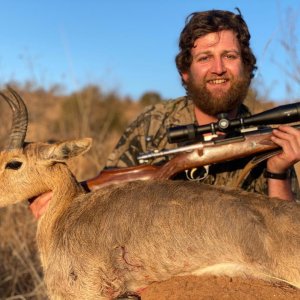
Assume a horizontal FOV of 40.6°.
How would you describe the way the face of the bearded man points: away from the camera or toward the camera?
toward the camera

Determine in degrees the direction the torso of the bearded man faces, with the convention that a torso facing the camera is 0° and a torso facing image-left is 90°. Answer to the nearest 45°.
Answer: approximately 0°

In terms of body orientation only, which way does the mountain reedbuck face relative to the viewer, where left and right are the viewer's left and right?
facing to the left of the viewer
